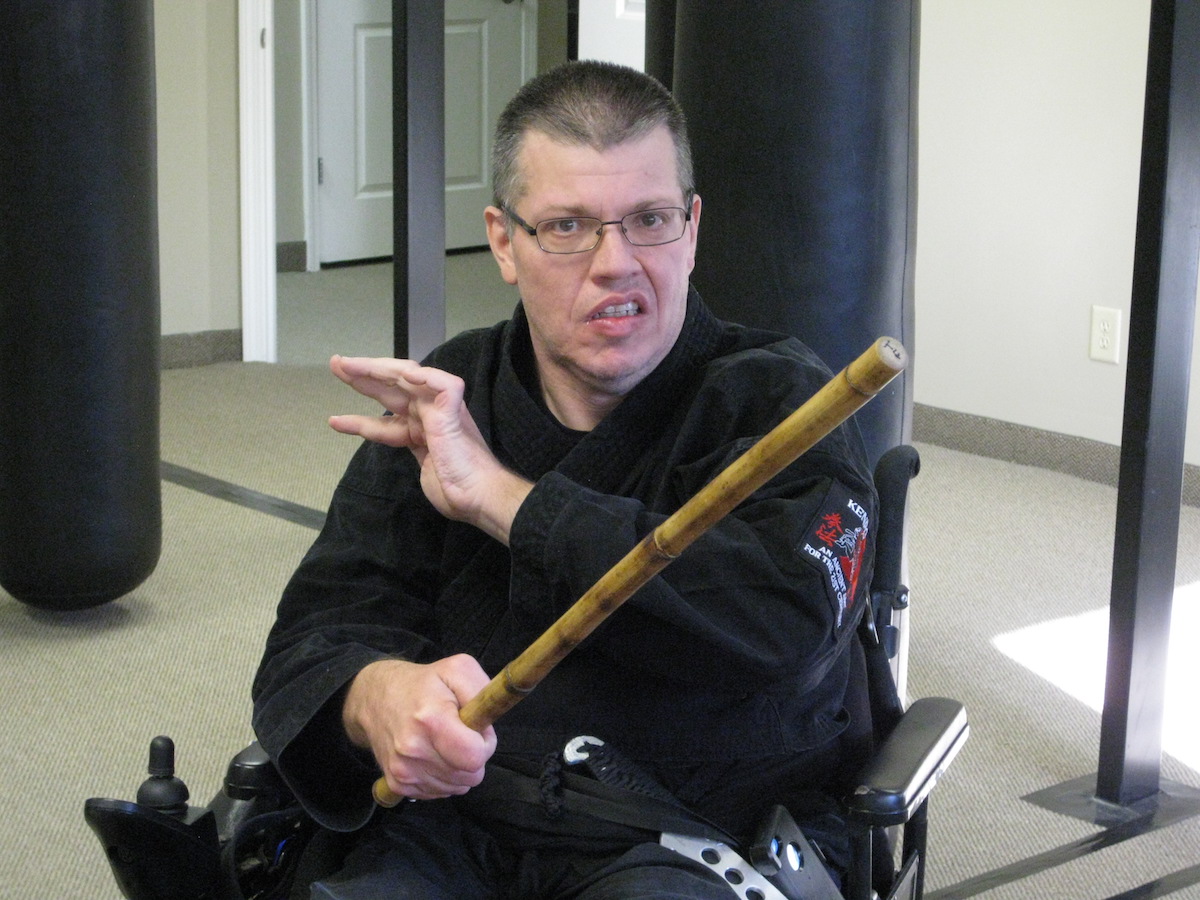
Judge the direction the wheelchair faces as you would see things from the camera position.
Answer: facing the viewer and to the left of the viewer

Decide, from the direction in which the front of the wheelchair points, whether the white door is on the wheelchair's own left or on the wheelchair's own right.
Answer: on the wheelchair's own right

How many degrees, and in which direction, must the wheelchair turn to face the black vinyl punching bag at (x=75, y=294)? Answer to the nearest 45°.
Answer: approximately 90° to its right

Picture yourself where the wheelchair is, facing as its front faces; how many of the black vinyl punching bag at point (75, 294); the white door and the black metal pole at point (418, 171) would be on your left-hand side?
0

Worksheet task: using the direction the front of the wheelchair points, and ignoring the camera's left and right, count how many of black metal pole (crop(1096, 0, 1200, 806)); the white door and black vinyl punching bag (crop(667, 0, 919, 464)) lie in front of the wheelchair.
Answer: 0

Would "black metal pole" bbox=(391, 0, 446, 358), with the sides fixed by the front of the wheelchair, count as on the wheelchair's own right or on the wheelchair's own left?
on the wheelchair's own right

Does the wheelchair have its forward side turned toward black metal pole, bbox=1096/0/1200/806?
no
